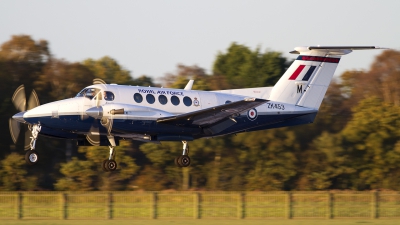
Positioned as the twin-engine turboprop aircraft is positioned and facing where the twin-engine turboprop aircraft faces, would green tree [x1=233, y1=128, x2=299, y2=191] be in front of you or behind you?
behind

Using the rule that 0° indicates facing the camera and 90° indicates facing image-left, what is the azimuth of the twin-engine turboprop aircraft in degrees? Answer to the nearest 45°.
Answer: approximately 45°

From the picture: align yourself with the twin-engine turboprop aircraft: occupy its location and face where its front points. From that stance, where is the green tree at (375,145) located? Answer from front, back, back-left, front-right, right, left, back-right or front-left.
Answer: back

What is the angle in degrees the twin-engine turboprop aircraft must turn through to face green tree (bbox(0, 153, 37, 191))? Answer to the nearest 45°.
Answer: approximately 90° to its right

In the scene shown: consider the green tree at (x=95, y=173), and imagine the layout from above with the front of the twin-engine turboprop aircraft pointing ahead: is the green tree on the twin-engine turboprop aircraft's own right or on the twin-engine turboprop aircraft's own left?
on the twin-engine turboprop aircraft's own right
